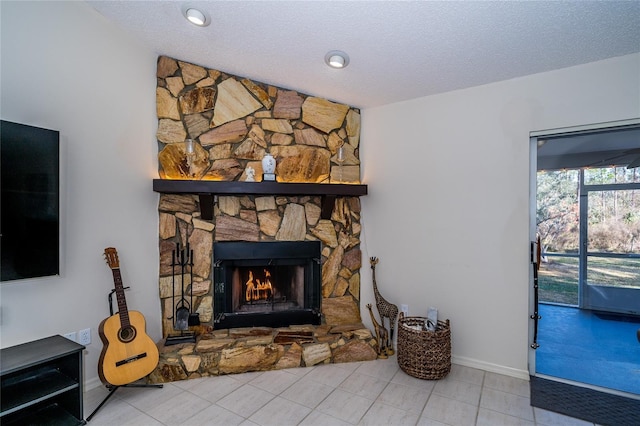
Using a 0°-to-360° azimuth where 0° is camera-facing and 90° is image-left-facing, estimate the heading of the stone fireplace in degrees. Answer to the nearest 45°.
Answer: approximately 0°

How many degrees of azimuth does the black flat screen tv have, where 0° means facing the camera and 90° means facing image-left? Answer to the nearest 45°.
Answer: approximately 315°

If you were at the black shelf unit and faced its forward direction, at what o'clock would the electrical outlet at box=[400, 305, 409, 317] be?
The electrical outlet is roughly at 11 o'clock from the black shelf unit.

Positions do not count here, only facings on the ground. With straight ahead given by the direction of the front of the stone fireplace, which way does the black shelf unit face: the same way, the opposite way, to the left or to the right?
to the left

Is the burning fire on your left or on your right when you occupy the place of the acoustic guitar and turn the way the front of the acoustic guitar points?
on your left

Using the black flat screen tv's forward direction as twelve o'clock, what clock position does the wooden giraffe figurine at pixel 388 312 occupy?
The wooden giraffe figurine is roughly at 11 o'clock from the black flat screen tv.

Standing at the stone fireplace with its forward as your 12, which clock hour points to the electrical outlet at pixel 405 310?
The electrical outlet is roughly at 9 o'clock from the stone fireplace.

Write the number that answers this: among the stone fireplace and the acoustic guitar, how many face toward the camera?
2

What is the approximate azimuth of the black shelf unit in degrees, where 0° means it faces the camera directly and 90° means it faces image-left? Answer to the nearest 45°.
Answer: approximately 315°
